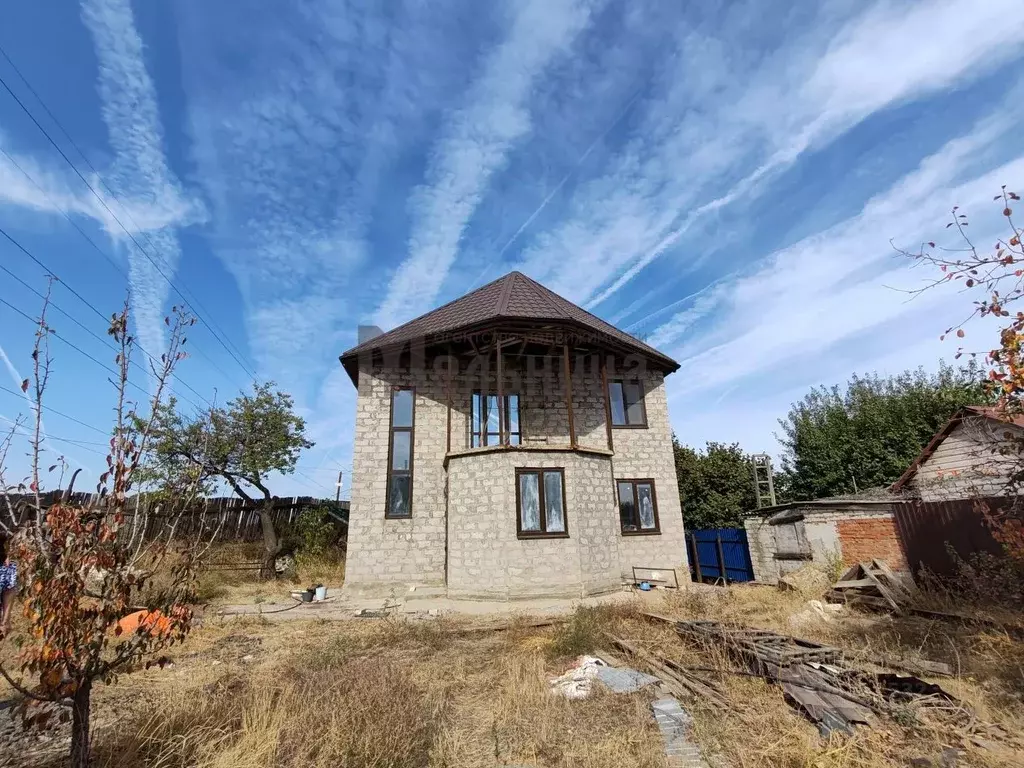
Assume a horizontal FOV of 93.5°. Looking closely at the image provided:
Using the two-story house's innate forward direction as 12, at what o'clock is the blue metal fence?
The blue metal fence is roughly at 8 o'clock from the two-story house.

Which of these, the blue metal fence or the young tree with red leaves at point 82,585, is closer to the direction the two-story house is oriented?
the young tree with red leaves

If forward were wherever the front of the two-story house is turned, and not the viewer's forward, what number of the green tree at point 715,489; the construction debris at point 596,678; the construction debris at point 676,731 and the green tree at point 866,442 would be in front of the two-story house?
2

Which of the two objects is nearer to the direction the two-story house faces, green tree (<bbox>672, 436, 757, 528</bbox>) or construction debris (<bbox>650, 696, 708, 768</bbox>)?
the construction debris

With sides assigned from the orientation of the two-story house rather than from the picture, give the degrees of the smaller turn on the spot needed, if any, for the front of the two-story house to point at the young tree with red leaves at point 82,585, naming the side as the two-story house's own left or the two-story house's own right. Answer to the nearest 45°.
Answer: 0° — it already faces it

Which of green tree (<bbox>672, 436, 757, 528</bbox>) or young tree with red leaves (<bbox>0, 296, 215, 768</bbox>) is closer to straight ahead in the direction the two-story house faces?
the young tree with red leaves

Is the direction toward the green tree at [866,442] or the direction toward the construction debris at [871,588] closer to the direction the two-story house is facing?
the construction debris

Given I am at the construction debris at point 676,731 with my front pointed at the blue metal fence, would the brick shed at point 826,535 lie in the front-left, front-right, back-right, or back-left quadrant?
front-right

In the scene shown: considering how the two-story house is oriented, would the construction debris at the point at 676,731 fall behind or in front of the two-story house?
in front

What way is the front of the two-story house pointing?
toward the camera

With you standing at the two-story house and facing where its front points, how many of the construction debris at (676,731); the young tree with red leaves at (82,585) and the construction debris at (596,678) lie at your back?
0

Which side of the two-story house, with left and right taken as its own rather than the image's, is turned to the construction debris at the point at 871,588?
left

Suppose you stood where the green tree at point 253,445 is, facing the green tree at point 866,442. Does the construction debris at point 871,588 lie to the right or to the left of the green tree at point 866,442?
right

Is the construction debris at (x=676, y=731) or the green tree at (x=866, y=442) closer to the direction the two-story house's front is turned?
the construction debris

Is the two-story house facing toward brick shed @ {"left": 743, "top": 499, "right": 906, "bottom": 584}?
no

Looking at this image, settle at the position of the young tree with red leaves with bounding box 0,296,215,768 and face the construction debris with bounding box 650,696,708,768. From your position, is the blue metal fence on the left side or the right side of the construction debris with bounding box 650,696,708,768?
left

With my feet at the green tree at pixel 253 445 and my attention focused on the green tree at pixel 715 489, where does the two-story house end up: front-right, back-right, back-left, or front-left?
front-right

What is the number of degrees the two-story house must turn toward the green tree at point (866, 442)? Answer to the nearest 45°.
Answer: approximately 135° to its left
